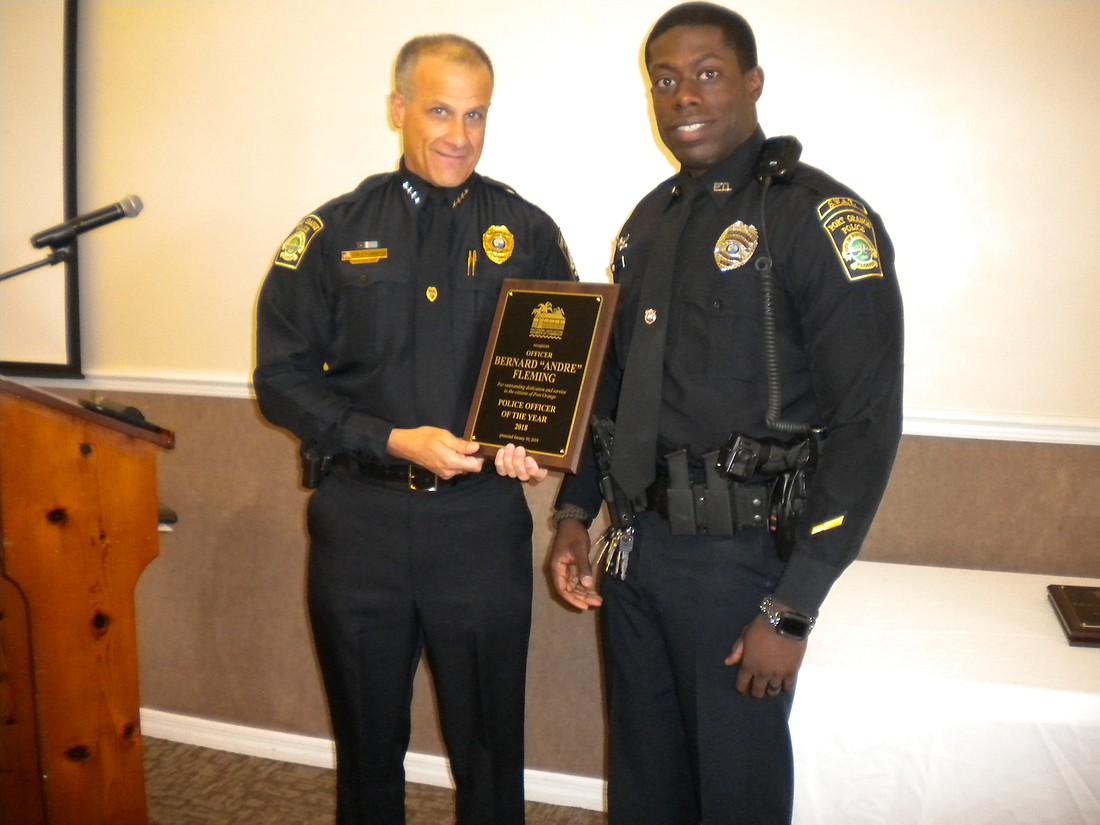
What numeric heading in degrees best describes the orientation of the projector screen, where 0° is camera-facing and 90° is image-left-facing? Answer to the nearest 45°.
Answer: approximately 0°

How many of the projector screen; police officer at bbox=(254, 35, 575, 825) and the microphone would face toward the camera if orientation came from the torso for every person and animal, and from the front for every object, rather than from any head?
2

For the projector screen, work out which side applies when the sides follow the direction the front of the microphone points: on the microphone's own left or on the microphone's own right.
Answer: on the microphone's own left

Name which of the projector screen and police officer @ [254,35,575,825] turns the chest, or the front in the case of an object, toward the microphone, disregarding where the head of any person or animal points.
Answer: the projector screen

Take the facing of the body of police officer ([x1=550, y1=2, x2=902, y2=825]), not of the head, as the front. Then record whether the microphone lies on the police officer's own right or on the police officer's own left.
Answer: on the police officer's own right

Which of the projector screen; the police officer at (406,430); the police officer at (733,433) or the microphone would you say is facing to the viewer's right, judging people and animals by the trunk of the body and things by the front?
the microphone

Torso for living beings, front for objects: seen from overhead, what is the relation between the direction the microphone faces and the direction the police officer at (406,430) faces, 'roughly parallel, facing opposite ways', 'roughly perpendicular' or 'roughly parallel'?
roughly perpendicular

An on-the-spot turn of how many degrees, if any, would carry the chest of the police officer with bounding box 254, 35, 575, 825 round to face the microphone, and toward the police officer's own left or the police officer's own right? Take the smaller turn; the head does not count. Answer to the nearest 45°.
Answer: approximately 90° to the police officer's own right

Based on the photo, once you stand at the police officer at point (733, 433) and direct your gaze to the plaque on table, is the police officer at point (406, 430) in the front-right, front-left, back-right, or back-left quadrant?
back-left

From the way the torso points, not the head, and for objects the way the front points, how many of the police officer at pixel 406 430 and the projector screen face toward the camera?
2

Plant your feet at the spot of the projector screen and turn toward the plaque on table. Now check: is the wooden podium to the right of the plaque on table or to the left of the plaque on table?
right

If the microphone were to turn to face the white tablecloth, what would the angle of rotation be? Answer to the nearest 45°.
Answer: approximately 45° to its right

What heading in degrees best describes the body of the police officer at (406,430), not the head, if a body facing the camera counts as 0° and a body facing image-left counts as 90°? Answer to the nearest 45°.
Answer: approximately 0°

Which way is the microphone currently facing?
to the viewer's right

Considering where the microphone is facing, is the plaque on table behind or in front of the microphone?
in front
